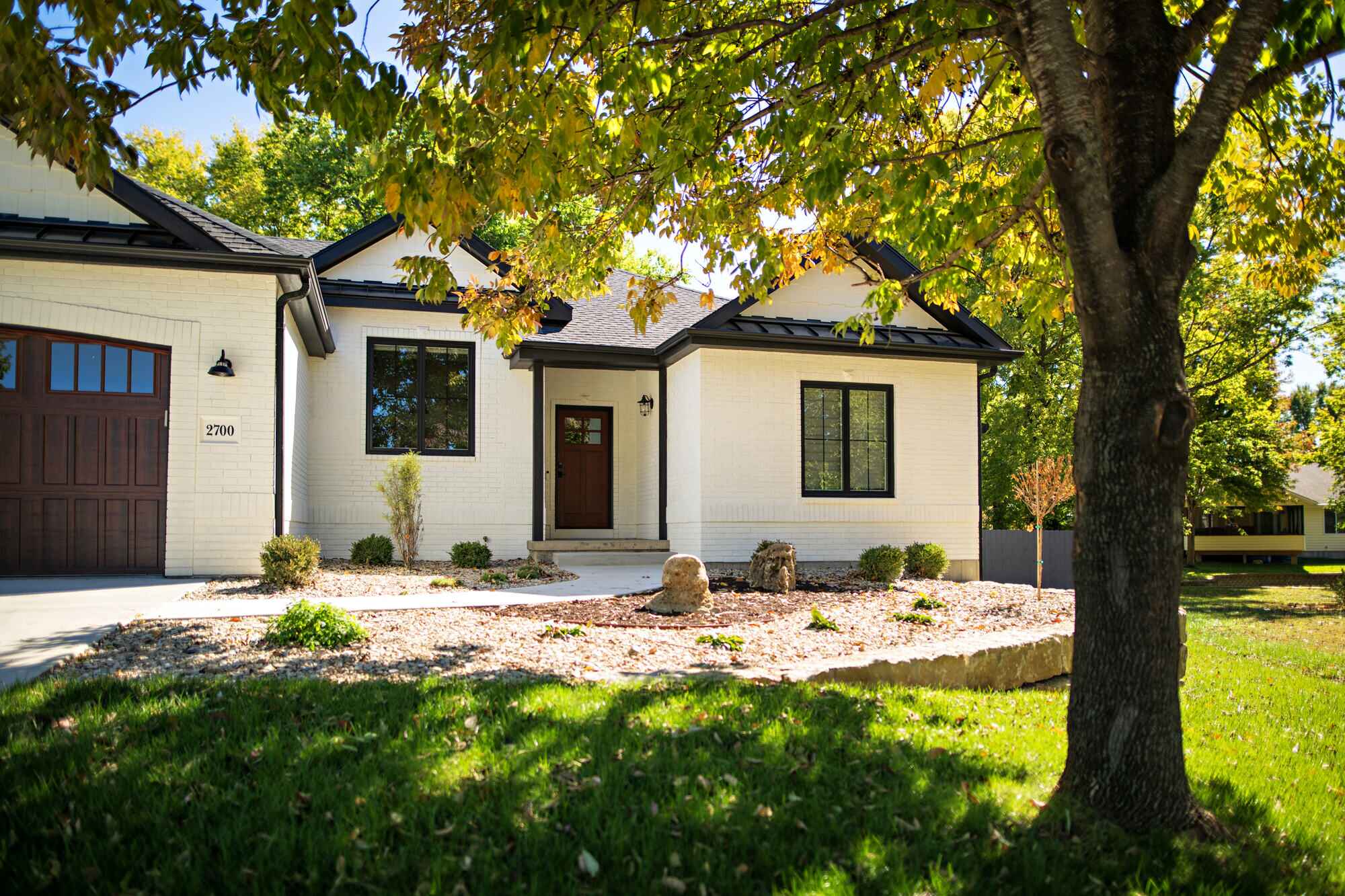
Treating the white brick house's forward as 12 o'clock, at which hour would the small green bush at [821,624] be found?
The small green bush is roughly at 11 o'clock from the white brick house.

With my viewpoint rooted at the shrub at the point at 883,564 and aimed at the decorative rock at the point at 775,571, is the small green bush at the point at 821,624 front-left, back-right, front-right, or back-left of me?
front-left

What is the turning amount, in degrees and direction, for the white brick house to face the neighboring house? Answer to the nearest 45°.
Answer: approximately 135° to its left

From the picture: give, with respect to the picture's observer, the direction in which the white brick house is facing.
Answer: facing the viewer

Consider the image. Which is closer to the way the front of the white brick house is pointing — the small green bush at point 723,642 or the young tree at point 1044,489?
the small green bush

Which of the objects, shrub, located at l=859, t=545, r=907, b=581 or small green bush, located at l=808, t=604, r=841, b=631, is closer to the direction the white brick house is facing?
the small green bush

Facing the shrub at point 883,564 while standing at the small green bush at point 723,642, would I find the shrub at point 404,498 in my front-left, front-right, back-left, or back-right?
front-left

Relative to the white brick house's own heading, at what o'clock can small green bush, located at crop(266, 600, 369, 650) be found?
The small green bush is roughly at 12 o'clock from the white brick house.

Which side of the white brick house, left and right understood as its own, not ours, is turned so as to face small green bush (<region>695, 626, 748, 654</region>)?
front

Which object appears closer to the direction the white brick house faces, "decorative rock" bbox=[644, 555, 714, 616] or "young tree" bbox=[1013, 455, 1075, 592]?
the decorative rock

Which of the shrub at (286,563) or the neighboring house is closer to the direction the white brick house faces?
the shrub

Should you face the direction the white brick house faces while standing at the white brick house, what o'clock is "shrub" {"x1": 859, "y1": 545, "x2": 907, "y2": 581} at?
The shrub is roughly at 10 o'clock from the white brick house.

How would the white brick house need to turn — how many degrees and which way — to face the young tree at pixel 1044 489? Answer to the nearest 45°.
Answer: approximately 90° to its left
